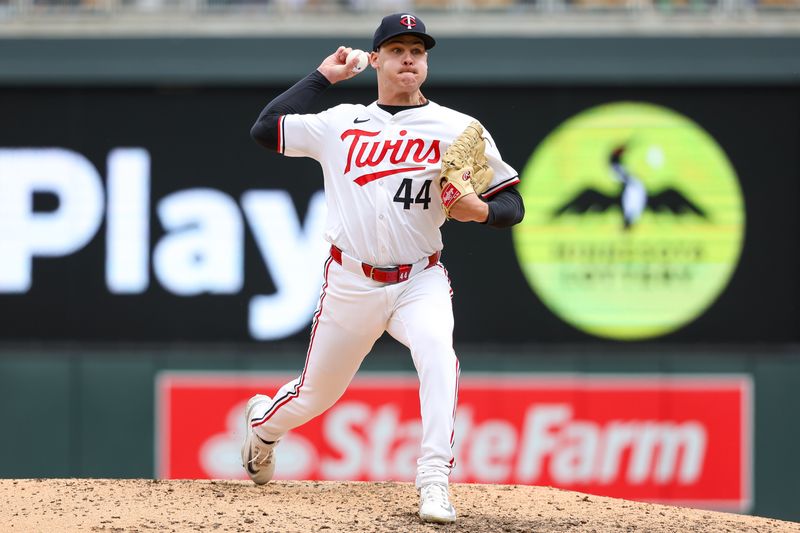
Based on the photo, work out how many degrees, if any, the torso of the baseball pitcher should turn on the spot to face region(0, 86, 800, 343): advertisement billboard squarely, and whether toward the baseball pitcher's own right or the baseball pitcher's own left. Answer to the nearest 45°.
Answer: approximately 180°

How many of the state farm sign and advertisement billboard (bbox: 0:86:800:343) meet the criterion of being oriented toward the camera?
2

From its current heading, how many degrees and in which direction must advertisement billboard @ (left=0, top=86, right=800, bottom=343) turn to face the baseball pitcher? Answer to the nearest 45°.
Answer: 0° — it already faces them

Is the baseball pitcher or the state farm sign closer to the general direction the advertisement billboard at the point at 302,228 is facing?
the baseball pitcher

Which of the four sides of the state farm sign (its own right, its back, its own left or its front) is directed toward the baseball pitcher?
front

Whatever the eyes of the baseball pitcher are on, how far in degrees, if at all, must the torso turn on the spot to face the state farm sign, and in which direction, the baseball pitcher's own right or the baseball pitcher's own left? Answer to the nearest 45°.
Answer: approximately 180°

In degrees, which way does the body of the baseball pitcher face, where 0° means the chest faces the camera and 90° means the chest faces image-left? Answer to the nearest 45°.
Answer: approximately 0°
